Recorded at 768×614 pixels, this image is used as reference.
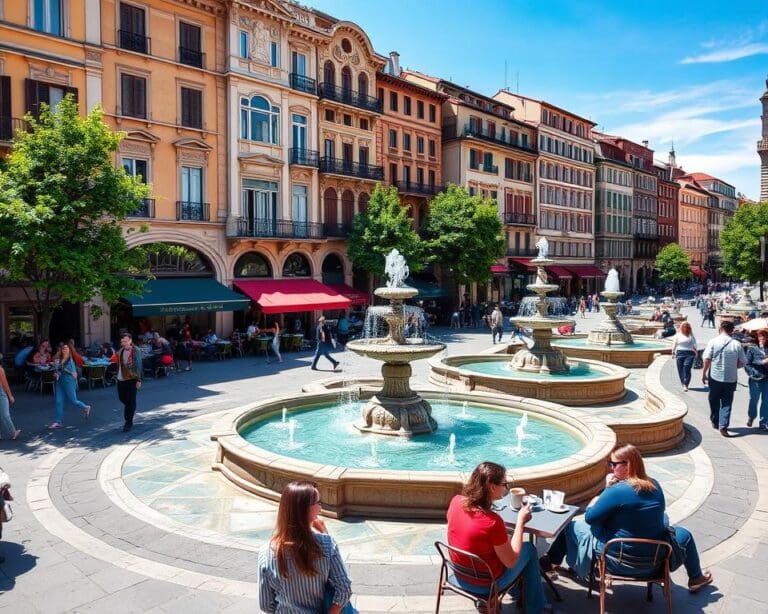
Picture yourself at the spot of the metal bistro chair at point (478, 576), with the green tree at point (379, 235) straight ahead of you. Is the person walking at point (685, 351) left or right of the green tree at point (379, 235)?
right

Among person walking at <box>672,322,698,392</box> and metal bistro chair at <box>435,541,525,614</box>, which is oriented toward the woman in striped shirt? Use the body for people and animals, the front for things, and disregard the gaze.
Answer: the person walking

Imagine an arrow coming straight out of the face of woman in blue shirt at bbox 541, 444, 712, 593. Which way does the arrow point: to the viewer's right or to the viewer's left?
to the viewer's left

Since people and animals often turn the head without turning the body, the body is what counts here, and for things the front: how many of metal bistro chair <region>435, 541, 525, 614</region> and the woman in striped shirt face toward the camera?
0

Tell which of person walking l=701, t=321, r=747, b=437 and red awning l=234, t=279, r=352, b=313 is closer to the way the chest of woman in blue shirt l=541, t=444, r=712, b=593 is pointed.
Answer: the red awning

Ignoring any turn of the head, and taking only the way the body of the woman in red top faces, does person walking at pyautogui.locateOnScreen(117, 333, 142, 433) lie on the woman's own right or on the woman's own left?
on the woman's own left

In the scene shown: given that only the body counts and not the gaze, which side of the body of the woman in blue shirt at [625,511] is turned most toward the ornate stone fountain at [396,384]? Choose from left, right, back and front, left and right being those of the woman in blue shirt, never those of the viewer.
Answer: front

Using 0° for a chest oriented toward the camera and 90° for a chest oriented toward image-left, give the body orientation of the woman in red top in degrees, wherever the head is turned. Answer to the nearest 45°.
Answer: approximately 225°

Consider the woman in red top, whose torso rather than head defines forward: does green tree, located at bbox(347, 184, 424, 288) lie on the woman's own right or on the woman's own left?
on the woman's own left

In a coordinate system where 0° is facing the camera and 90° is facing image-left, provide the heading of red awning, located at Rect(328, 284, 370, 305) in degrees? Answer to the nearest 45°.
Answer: approximately 315°

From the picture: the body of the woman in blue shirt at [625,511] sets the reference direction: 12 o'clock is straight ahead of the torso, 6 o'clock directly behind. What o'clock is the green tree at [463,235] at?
The green tree is roughly at 1 o'clock from the woman in blue shirt.

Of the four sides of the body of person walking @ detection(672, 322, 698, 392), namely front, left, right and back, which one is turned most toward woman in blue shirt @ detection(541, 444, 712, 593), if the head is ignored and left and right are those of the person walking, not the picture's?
front
